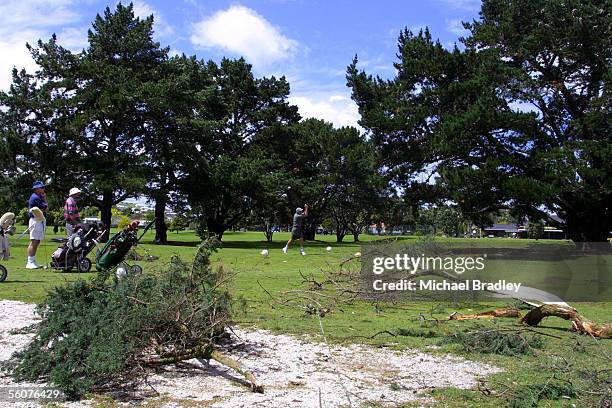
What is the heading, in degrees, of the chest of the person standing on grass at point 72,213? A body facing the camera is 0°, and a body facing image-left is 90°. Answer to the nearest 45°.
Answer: approximately 270°

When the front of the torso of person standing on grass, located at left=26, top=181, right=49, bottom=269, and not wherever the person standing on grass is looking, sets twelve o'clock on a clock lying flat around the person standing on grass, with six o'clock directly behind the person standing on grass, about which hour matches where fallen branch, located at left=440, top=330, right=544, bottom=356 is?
The fallen branch is roughly at 2 o'clock from the person standing on grass.

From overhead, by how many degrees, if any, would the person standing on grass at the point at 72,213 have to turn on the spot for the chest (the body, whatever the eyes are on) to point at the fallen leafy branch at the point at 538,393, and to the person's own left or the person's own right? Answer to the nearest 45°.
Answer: approximately 90° to the person's own right

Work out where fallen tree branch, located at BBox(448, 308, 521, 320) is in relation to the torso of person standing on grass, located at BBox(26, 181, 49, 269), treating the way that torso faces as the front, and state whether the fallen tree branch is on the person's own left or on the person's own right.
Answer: on the person's own right

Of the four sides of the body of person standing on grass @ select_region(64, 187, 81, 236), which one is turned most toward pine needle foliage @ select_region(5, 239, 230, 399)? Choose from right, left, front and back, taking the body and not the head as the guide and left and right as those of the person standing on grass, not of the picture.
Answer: right

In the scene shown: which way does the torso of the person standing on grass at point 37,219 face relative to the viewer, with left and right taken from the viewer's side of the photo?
facing to the right of the viewer

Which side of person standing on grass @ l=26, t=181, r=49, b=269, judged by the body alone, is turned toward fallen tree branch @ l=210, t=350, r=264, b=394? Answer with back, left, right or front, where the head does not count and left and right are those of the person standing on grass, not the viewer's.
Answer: right

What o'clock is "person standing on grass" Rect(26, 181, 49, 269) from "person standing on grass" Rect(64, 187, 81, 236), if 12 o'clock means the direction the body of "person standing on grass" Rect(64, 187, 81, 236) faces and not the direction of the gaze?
"person standing on grass" Rect(26, 181, 49, 269) is roughly at 5 o'clock from "person standing on grass" Rect(64, 187, 81, 236).

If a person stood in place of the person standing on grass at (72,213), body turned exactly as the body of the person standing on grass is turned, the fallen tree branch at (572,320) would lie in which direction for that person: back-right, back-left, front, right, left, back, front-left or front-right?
front-right

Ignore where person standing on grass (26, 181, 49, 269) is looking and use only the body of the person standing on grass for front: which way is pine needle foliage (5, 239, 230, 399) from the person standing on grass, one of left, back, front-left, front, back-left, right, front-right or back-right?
right
